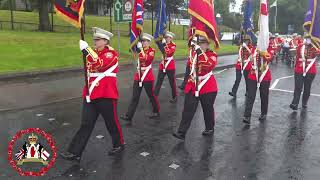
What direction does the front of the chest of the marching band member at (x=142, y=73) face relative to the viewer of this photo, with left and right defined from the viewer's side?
facing the viewer and to the left of the viewer

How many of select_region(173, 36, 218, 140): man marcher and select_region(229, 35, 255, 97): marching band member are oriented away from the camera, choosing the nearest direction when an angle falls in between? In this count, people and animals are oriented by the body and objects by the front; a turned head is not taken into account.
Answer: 0

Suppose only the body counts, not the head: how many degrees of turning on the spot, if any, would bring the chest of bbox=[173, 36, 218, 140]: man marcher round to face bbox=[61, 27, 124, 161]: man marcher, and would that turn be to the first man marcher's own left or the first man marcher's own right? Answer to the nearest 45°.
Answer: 0° — they already face them

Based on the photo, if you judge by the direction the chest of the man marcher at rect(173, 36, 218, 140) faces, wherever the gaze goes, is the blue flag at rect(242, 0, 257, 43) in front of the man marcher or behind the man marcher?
behind

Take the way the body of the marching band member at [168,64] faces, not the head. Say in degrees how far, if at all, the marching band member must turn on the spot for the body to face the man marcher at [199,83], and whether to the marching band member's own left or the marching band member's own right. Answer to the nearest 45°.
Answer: approximately 45° to the marching band member's own left

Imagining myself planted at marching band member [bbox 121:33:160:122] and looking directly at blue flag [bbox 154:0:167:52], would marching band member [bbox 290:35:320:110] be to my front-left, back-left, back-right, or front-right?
front-right

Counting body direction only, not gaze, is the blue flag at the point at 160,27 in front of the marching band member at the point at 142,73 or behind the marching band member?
behind

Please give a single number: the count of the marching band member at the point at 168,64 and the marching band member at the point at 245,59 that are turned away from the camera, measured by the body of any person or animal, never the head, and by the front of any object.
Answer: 0

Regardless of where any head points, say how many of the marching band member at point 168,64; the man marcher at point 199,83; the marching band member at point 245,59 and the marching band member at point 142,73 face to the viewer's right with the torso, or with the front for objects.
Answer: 0

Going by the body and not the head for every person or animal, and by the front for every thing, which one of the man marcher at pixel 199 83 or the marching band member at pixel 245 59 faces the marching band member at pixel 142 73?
the marching band member at pixel 245 59

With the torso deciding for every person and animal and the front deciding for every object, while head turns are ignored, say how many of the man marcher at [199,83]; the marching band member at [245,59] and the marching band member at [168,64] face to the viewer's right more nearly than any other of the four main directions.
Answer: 0

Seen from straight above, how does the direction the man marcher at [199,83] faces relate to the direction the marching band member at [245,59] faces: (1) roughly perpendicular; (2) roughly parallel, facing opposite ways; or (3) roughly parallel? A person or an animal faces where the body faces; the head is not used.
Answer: roughly parallel
